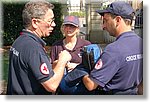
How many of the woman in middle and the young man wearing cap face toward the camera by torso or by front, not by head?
1

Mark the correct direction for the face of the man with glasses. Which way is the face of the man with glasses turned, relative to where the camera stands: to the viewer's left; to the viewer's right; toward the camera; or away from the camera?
to the viewer's right

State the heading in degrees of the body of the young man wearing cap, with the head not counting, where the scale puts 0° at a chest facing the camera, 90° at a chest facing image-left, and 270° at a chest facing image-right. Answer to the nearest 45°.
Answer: approximately 135°

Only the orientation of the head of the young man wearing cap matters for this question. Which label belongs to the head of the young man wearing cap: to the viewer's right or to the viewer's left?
to the viewer's left

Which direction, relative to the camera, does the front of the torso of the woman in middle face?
toward the camera
